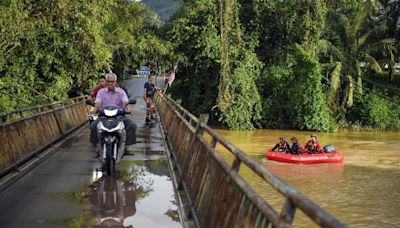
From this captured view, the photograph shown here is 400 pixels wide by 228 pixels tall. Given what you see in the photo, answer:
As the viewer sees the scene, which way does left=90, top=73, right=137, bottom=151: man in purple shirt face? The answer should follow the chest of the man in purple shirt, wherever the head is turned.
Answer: toward the camera

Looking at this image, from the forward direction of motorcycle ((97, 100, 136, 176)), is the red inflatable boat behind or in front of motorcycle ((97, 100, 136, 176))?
behind

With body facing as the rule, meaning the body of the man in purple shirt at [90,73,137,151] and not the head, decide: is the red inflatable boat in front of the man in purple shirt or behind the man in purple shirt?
behind

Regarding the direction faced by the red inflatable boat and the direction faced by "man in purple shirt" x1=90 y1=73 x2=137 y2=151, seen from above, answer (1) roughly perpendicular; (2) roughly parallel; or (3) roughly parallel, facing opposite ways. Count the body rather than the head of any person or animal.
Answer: roughly perpendicular

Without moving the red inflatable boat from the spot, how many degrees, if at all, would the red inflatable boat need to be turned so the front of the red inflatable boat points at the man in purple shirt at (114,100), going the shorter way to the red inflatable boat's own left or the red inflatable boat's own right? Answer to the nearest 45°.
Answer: approximately 90° to the red inflatable boat's own left

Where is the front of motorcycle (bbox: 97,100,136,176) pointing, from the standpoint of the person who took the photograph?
facing the viewer

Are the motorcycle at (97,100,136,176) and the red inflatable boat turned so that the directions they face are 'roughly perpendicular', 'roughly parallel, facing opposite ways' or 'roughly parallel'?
roughly perpendicular

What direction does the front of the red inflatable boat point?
to the viewer's left
